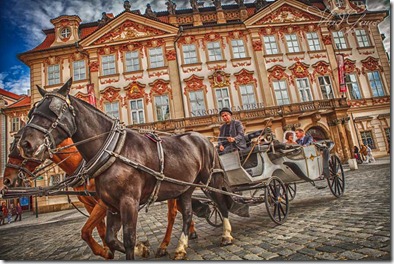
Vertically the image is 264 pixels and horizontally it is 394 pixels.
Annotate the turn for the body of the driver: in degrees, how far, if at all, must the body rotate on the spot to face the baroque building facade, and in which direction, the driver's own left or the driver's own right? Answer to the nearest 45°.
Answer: approximately 135° to the driver's own right

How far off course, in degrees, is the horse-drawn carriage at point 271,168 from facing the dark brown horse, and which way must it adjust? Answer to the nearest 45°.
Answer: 0° — it already faces it

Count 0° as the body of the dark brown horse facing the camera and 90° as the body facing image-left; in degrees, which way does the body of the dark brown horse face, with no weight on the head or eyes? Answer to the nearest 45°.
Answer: approximately 45°

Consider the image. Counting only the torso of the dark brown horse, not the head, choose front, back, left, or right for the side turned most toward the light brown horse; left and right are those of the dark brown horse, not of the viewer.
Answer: right

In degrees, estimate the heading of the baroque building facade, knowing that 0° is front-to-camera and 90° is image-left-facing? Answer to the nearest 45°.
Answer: approximately 0°

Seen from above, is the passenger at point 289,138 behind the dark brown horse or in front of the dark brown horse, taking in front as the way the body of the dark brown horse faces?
behind

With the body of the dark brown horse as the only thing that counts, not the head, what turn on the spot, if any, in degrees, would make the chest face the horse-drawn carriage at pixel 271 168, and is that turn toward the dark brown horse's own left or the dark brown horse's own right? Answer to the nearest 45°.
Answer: approximately 180°

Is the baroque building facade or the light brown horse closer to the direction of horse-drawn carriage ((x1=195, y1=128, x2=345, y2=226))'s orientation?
the light brown horse
